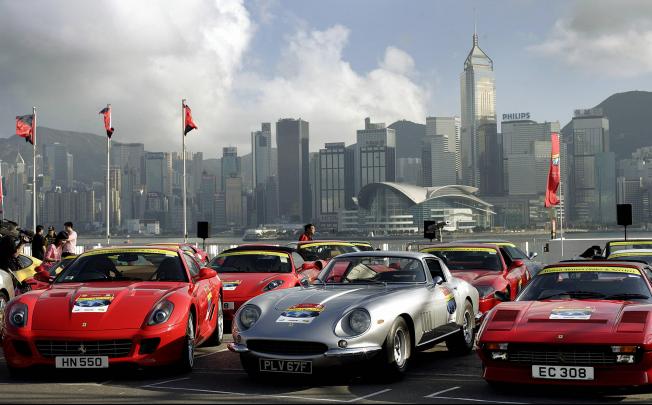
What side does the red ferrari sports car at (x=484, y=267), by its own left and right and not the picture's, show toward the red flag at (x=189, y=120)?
right

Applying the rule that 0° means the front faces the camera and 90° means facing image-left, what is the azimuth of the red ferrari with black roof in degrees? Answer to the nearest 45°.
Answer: approximately 0°

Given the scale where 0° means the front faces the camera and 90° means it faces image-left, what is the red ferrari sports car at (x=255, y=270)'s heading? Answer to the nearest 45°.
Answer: approximately 45°

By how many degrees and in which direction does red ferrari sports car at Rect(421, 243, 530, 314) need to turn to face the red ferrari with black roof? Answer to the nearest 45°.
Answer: approximately 45° to its left

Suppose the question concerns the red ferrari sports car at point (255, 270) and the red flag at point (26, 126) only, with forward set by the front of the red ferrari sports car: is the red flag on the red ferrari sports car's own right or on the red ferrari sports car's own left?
on the red ferrari sports car's own right

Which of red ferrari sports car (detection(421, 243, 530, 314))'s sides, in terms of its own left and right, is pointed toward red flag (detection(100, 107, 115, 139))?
right
